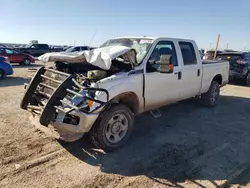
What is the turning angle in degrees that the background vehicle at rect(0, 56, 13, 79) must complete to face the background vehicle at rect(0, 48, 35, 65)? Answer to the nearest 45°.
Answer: approximately 90° to its left

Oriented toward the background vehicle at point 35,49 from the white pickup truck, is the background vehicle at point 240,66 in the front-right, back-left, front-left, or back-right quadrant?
front-right

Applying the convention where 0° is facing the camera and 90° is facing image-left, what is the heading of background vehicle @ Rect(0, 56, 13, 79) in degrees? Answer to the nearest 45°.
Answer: approximately 270°

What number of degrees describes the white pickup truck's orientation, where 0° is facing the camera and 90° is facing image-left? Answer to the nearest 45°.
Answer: approximately 45°

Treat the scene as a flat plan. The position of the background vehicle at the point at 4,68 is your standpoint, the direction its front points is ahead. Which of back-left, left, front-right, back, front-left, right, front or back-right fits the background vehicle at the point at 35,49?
left

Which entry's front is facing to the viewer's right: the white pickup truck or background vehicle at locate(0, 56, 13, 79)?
the background vehicle
